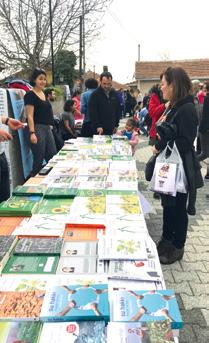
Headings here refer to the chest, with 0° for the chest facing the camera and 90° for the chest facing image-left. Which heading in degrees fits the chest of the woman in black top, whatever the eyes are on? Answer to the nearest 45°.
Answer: approximately 315°

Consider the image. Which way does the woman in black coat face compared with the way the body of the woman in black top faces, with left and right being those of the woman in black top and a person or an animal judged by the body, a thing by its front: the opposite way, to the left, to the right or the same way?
the opposite way

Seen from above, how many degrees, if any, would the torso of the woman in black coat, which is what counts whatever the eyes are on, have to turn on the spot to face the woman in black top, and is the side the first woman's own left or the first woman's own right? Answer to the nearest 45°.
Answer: approximately 45° to the first woman's own right

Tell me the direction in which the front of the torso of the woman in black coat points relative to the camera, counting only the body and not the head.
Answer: to the viewer's left

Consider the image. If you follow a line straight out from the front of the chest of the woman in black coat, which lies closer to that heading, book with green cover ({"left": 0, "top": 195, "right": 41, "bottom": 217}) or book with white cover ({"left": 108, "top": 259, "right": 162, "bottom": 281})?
the book with green cover

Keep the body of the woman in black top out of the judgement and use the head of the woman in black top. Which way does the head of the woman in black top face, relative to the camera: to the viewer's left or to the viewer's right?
to the viewer's right

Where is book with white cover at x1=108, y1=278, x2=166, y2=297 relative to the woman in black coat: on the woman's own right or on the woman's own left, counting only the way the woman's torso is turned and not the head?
on the woman's own left

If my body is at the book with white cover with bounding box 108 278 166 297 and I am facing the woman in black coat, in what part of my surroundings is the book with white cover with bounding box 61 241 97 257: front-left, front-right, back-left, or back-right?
front-left

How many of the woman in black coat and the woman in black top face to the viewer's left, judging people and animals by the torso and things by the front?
1
